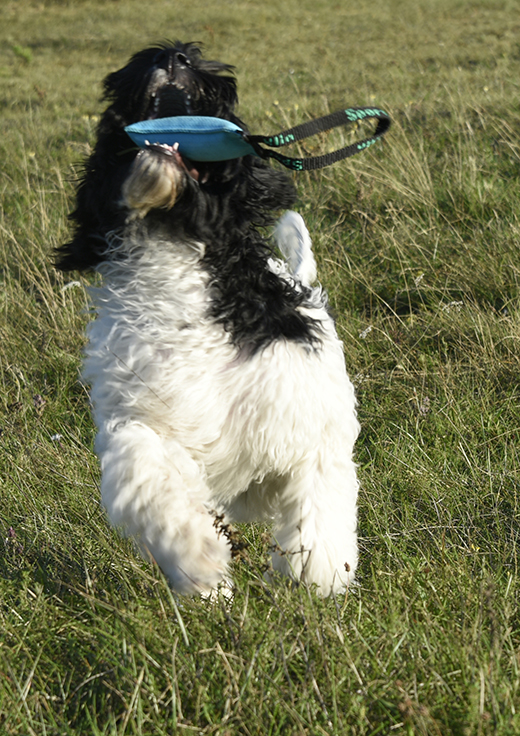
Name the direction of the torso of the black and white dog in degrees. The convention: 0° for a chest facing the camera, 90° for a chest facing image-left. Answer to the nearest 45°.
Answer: approximately 0°
